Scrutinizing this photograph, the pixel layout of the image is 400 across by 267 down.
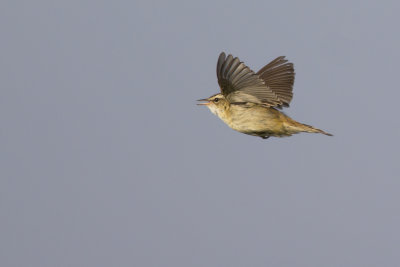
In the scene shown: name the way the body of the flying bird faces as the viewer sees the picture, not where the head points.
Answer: to the viewer's left
